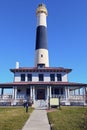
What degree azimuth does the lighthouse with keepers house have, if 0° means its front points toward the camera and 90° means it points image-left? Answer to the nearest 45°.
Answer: approximately 0°
